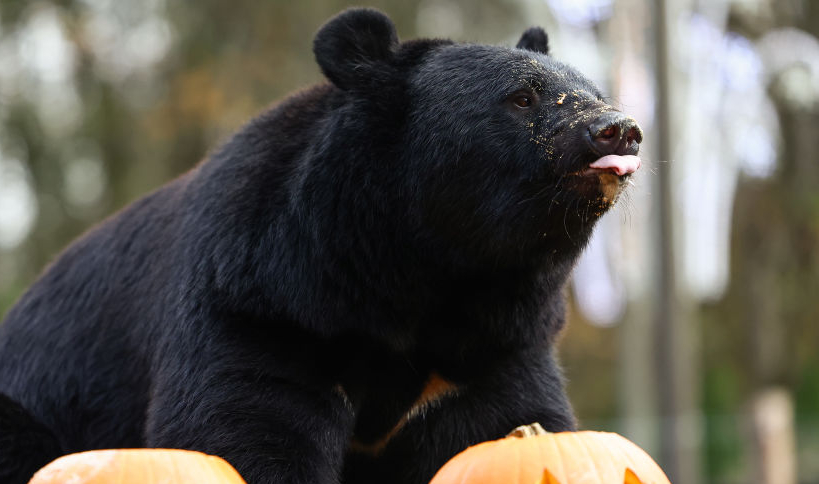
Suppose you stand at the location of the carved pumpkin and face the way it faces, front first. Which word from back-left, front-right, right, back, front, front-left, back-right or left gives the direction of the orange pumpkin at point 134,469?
back-right

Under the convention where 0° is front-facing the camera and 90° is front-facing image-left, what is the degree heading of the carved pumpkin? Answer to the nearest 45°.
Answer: approximately 315°

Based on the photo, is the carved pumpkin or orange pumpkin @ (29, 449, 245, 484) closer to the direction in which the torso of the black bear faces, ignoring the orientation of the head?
the carved pumpkin

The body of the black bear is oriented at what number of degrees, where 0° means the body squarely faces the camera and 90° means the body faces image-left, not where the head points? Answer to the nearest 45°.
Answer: approximately 315°

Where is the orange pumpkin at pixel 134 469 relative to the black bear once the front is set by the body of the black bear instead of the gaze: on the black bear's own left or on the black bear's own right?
on the black bear's own right

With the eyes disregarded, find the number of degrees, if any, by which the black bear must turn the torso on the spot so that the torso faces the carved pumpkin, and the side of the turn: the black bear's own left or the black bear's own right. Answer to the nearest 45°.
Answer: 0° — it already faces it
